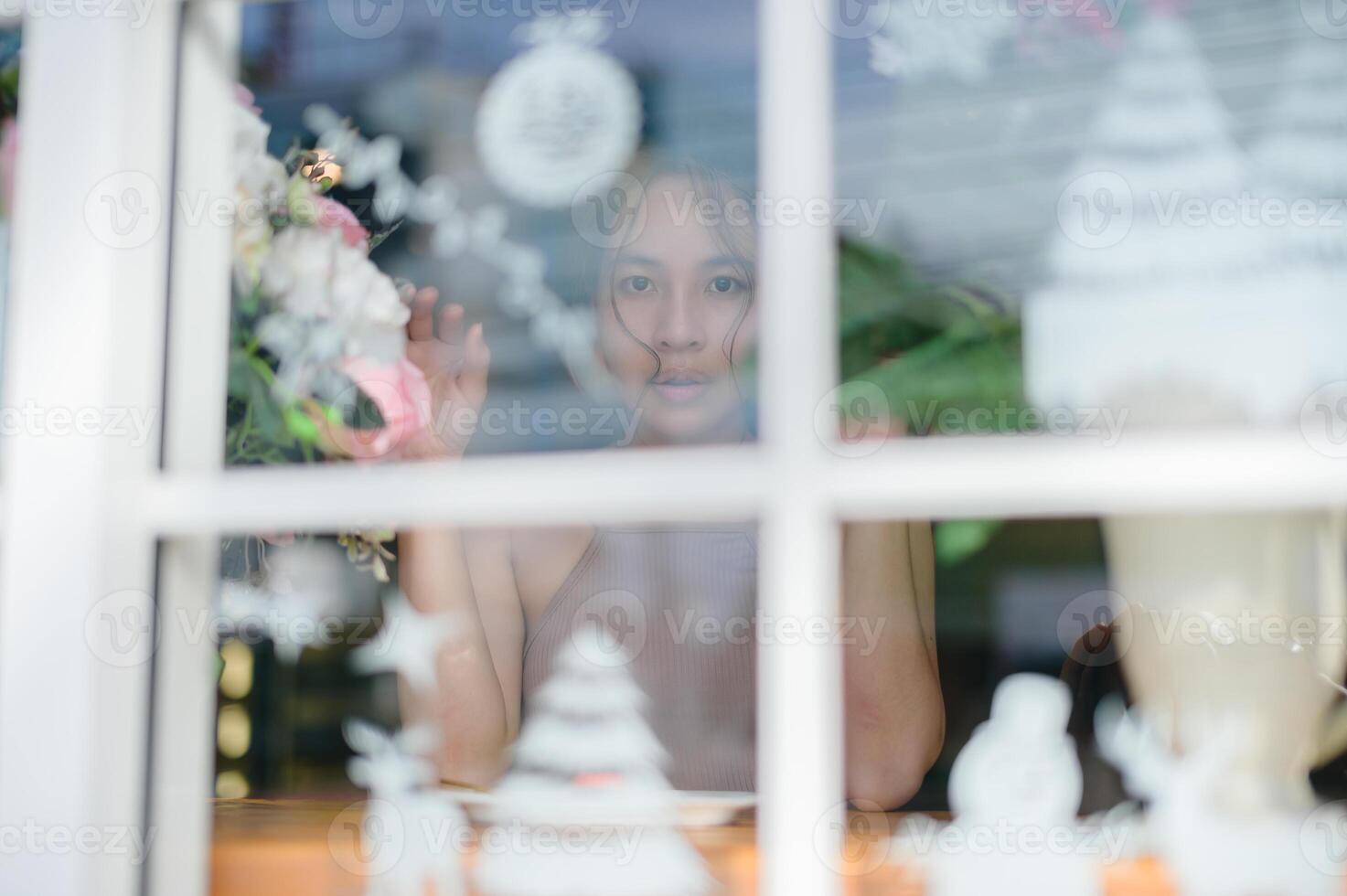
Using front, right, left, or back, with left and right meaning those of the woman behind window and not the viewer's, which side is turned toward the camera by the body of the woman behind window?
front
